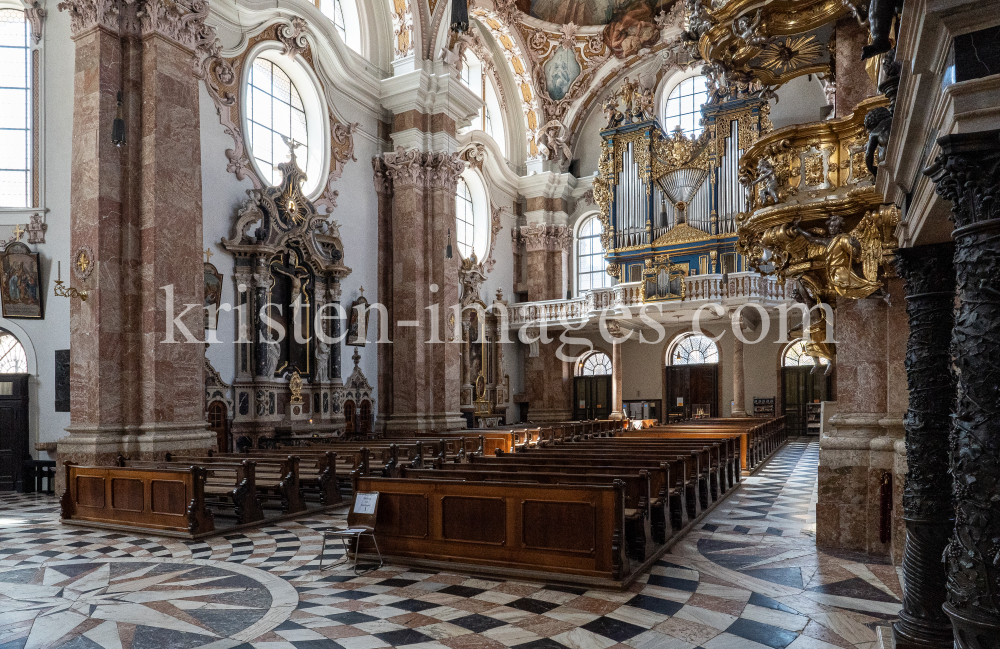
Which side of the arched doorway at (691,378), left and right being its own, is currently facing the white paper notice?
front

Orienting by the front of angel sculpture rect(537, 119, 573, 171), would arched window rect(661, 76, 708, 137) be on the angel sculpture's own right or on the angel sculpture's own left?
on the angel sculpture's own left

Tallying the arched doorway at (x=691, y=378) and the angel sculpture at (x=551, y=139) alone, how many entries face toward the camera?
2

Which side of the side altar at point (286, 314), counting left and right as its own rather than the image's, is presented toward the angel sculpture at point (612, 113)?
left

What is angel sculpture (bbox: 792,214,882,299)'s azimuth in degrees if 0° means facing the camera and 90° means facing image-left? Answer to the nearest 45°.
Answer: approximately 45°

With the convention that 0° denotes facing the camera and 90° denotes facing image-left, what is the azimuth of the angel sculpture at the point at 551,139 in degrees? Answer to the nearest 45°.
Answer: approximately 0°

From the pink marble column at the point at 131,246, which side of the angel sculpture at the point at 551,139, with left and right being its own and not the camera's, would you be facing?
front

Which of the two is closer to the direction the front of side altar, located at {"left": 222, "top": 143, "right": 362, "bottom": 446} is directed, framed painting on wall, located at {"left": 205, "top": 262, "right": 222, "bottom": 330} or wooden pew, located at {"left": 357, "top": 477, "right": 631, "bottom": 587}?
the wooden pew

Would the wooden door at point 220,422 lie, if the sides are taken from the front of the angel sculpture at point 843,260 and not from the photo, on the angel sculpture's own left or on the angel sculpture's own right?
on the angel sculpture's own right
